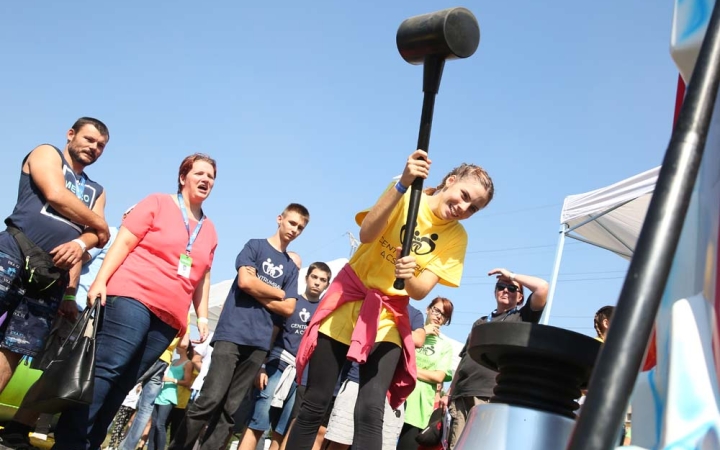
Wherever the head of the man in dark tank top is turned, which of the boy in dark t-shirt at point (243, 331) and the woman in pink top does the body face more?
the woman in pink top

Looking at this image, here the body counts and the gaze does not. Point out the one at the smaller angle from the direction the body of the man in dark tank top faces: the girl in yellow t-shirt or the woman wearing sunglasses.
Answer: the girl in yellow t-shirt

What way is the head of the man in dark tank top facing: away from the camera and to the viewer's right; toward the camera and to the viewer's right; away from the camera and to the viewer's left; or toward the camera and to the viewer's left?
toward the camera and to the viewer's right

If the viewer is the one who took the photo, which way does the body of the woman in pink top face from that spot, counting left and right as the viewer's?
facing the viewer and to the right of the viewer

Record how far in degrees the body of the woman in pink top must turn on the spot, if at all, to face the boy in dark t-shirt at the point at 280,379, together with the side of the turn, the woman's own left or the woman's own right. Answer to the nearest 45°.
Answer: approximately 90° to the woman's own left

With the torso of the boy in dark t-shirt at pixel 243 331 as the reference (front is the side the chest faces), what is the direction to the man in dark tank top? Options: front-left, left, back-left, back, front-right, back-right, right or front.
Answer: right

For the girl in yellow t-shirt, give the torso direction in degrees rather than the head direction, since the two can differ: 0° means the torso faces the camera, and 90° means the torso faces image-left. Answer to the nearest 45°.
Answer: approximately 0°

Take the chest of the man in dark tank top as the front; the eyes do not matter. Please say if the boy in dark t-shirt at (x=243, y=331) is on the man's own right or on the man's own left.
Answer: on the man's own left

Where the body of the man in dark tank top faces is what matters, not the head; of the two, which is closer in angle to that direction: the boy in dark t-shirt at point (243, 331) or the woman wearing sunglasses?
the woman wearing sunglasses
